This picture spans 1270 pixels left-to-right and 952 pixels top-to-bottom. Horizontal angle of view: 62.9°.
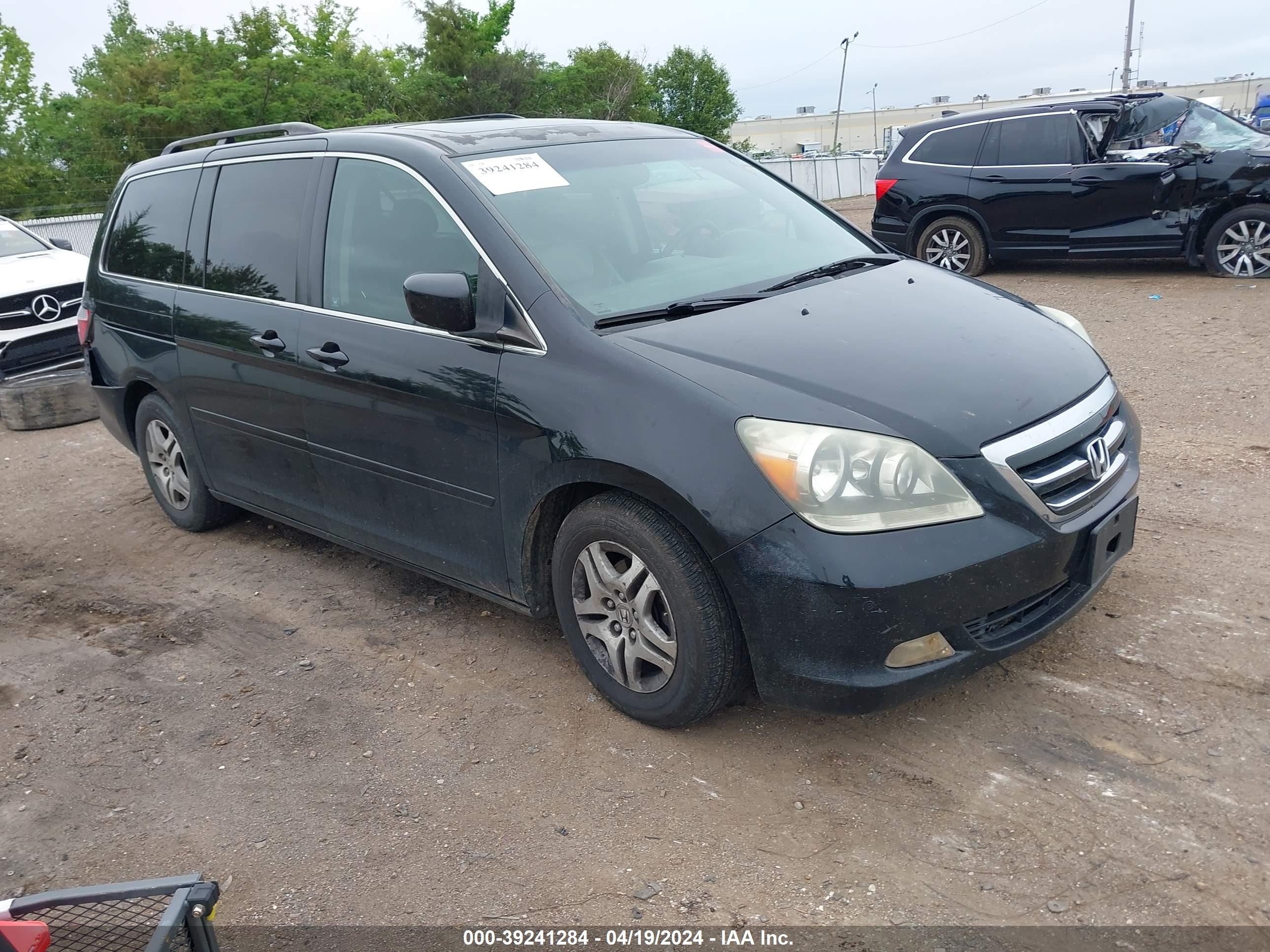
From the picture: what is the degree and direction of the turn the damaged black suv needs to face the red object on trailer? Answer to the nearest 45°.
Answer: approximately 90° to its right

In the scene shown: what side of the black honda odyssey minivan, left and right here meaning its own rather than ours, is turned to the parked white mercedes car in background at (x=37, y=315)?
back

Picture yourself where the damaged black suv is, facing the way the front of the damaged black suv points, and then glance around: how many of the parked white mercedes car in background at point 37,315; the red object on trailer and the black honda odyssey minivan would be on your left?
0

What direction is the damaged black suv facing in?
to the viewer's right

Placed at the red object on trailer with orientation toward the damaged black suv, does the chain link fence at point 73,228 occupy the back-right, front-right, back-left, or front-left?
front-left

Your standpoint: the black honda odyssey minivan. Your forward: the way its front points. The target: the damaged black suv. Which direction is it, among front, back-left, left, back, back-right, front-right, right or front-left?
left

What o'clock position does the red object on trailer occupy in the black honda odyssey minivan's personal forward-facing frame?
The red object on trailer is roughly at 3 o'clock from the black honda odyssey minivan.

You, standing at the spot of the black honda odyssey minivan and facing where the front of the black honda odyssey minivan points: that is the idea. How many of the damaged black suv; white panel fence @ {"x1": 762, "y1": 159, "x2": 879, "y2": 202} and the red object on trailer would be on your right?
1

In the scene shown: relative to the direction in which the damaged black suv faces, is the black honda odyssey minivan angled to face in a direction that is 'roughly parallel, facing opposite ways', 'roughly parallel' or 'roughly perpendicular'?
roughly parallel

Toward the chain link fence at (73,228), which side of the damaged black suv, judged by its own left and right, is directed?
back

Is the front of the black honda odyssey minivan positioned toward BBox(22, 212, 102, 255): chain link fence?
no

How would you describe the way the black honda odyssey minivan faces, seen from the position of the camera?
facing the viewer and to the right of the viewer

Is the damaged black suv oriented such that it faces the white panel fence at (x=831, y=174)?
no

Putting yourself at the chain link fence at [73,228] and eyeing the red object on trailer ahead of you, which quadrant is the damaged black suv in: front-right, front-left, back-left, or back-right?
front-left

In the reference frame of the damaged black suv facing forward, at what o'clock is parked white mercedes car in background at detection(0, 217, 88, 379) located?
The parked white mercedes car in background is roughly at 5 o'clock from the damaged black suv.

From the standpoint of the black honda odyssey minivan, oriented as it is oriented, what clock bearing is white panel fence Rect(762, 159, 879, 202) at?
The white panel fence is roughly at 8 o'clock from the black honda odyssey minivan.

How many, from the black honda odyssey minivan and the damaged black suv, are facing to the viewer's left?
0
